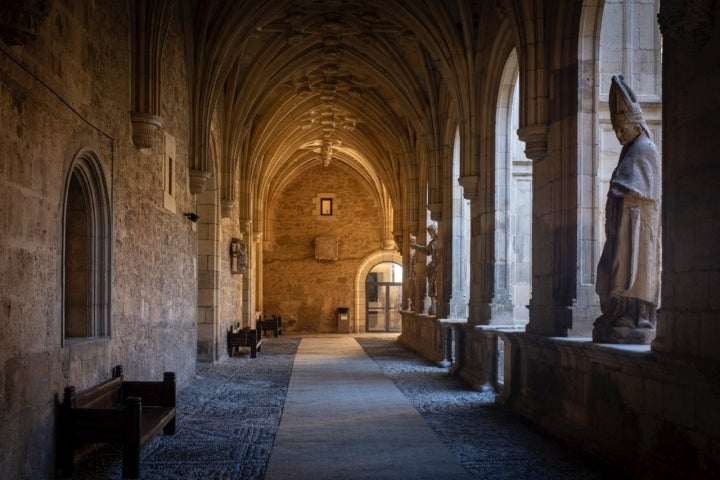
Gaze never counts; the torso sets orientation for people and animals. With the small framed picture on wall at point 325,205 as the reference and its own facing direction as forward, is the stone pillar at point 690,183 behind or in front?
in front

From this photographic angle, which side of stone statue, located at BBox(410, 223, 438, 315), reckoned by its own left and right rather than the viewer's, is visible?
left

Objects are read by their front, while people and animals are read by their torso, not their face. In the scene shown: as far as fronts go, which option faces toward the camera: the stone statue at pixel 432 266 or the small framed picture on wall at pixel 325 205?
the small framed picture on wall

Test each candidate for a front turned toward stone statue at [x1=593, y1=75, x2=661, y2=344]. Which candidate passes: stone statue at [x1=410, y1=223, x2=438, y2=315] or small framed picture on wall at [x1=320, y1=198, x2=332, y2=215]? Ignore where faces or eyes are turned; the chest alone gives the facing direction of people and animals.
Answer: the small framed picture on wall

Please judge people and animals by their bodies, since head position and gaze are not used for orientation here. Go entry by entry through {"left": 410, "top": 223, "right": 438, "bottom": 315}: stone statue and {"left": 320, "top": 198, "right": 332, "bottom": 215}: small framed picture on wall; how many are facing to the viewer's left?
1

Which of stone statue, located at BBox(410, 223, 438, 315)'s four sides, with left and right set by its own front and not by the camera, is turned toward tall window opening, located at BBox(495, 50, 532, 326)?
left

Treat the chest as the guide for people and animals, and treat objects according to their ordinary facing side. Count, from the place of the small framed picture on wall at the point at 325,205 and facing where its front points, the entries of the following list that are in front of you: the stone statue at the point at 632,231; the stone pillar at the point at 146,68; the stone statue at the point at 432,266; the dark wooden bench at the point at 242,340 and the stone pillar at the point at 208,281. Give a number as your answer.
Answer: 5

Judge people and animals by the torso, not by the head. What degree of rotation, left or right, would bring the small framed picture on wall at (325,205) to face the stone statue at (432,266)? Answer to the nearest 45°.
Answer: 0° — it already faces it

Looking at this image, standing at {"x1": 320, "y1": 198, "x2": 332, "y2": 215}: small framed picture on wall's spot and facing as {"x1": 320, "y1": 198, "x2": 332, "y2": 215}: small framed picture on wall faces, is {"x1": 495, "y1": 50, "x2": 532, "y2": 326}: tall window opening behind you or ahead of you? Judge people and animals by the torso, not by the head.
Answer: ahead

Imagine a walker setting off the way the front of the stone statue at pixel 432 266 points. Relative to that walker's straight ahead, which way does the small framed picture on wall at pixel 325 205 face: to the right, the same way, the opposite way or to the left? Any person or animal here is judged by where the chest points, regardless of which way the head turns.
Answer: to the left

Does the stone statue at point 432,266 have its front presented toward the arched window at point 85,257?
no

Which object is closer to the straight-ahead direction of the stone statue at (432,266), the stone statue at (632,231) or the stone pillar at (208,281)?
the stone pillar

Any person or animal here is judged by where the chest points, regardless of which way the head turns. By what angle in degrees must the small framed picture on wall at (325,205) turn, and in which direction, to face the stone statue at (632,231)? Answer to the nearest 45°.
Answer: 0° — it already faces it

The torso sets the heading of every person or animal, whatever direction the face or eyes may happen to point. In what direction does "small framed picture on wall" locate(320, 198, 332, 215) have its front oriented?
toward the camera

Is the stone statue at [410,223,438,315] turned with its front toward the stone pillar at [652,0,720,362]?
no

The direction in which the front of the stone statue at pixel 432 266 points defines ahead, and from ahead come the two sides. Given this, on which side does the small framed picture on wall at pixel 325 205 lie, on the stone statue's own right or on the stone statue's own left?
on the stone statue's own right

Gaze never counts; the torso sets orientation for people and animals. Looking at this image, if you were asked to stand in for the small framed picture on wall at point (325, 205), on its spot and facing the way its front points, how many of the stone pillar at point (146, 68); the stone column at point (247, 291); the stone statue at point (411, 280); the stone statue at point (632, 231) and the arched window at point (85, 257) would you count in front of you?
5

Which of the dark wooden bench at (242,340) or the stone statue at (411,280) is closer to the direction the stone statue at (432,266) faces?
the dark wooden bench
